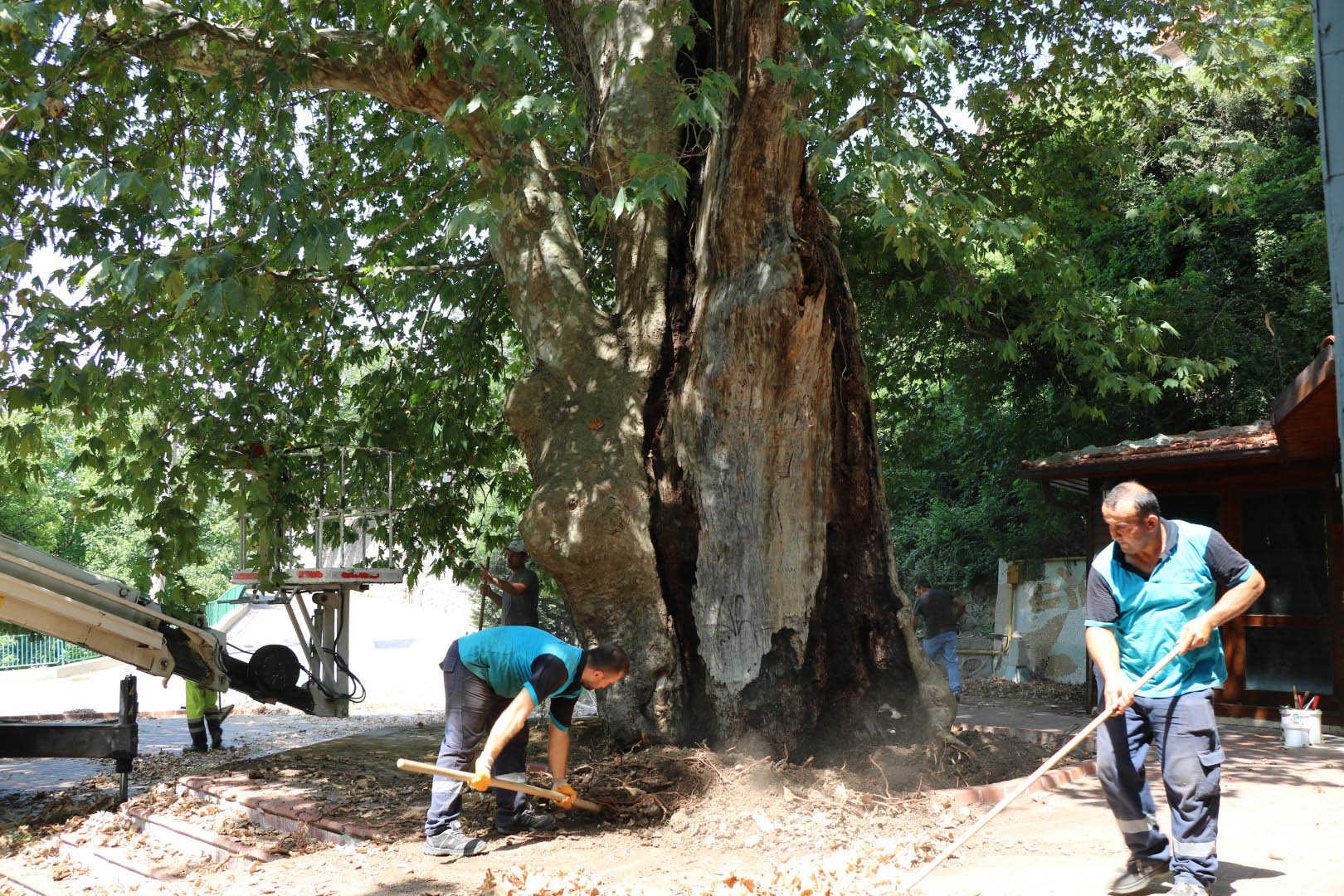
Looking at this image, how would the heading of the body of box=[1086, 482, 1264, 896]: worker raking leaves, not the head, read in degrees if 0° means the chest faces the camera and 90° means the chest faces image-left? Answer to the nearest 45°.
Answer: approximately 45°

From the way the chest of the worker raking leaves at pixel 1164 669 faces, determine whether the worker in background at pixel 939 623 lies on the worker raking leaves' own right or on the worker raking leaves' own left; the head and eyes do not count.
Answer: on the worker raking leaves' own right

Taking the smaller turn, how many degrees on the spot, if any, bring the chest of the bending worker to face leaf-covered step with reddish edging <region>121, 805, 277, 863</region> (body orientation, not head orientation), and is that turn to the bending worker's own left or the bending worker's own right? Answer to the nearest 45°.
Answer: approximately 135° to the bending worker's own left

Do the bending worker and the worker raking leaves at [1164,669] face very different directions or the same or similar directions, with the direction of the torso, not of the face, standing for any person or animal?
very different directions

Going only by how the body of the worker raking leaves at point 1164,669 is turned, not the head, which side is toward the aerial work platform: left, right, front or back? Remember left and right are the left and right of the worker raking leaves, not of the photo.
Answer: right

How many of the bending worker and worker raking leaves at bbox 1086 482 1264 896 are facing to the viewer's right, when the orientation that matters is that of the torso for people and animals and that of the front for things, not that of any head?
1

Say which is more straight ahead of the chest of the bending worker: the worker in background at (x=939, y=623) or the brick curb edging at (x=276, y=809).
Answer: the worker in background

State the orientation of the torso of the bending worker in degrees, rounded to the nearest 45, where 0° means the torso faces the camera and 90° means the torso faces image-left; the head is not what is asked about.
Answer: approximately 270°

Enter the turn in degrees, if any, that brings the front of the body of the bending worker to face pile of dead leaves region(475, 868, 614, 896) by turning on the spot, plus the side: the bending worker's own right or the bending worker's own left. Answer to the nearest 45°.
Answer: approximately 90° to the bending worker's own right

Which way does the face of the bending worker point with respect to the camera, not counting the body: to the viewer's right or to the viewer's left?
to the viewer's right

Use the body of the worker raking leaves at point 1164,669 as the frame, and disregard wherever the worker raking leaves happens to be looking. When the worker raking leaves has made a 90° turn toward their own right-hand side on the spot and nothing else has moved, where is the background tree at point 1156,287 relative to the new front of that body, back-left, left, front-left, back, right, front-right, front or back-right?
front-right
